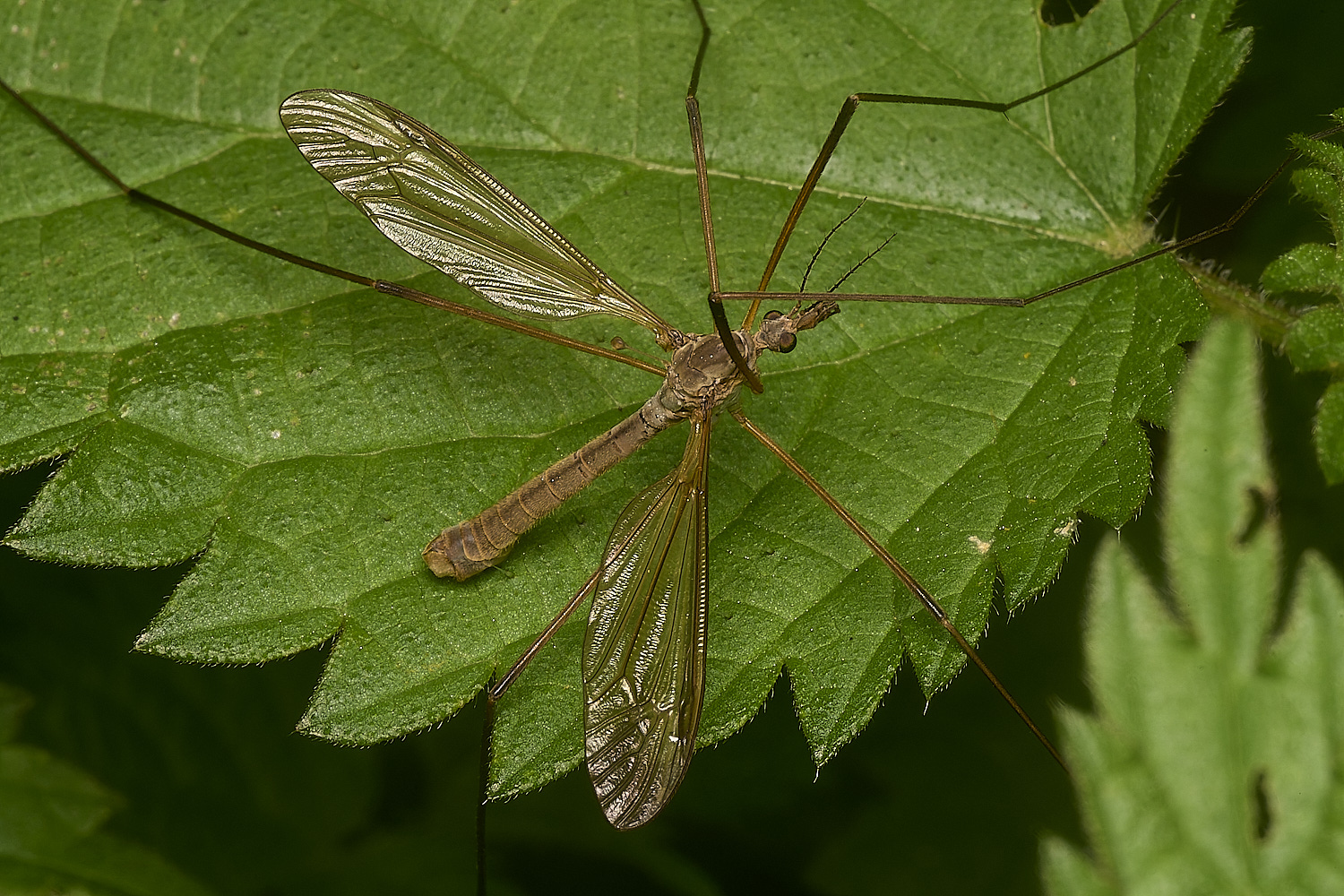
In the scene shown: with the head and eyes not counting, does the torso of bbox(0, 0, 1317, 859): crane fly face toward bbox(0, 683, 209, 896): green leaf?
no

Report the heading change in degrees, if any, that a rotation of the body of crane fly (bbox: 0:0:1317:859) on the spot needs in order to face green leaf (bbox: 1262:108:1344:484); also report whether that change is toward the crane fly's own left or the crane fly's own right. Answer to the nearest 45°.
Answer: approximately 45° to the crane fly's own right

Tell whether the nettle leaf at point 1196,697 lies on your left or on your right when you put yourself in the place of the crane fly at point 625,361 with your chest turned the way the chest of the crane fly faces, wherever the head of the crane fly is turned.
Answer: on your right

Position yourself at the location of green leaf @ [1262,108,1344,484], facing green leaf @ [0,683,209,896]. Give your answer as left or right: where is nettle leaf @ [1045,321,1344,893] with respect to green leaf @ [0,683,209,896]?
left

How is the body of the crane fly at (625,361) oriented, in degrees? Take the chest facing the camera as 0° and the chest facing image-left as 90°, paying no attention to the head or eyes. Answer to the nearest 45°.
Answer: approximately 225°
